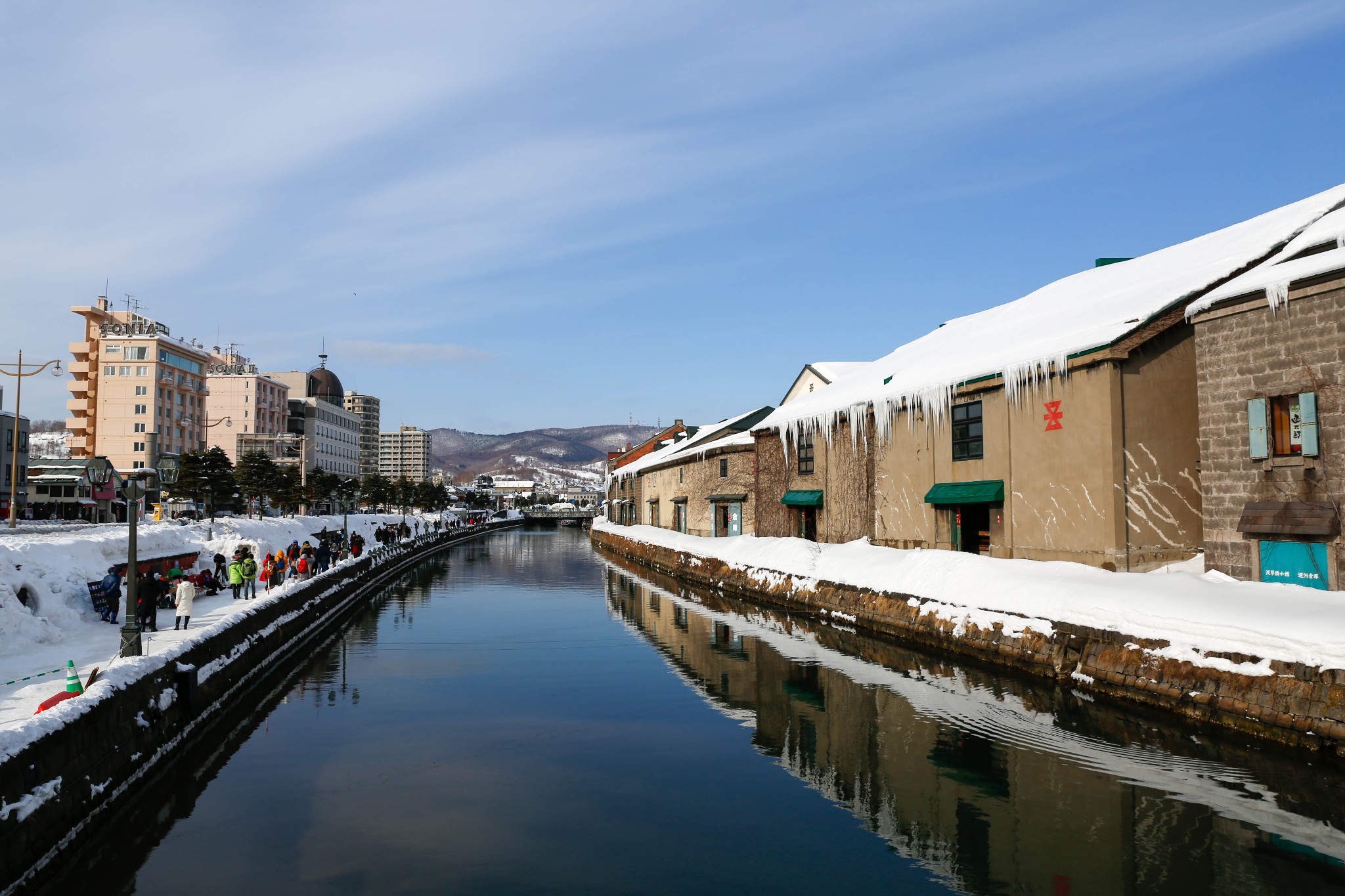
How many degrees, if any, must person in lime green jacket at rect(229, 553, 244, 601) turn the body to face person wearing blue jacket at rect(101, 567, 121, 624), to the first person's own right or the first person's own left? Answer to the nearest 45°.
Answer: approximately 135° to the first person's own left

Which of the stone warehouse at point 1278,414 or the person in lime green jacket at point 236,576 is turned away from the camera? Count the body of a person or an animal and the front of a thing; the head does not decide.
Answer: the person in lime green jacket

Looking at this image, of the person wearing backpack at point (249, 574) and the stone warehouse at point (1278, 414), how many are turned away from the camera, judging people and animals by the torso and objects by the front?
1

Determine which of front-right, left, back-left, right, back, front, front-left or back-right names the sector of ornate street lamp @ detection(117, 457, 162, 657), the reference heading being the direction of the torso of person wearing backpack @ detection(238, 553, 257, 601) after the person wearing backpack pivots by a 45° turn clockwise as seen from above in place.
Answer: back-right

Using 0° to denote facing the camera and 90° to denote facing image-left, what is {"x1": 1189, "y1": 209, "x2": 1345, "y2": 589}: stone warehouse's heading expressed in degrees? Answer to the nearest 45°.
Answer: approximately 45°

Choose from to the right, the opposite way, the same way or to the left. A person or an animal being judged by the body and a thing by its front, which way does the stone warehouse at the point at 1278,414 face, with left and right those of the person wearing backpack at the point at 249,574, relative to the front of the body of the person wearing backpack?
to the left

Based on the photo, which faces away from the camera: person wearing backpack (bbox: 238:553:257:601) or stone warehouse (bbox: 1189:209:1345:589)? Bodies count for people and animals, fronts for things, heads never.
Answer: the person wearing backpack

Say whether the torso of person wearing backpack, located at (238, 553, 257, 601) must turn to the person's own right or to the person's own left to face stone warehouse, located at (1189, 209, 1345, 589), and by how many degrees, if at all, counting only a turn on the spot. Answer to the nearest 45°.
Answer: approximately 135° to the person's own right

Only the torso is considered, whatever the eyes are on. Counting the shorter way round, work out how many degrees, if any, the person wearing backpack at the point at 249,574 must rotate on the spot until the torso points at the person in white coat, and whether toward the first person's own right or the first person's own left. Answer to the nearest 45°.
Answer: approximately 180°

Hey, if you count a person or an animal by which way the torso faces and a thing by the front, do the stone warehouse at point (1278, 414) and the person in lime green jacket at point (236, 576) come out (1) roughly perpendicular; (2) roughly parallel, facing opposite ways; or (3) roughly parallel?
roughly perpendicular

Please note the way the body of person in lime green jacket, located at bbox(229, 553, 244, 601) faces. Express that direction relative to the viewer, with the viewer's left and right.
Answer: facing away from the viewer

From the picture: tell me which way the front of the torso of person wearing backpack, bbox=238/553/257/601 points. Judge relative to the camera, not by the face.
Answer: away from the camera
